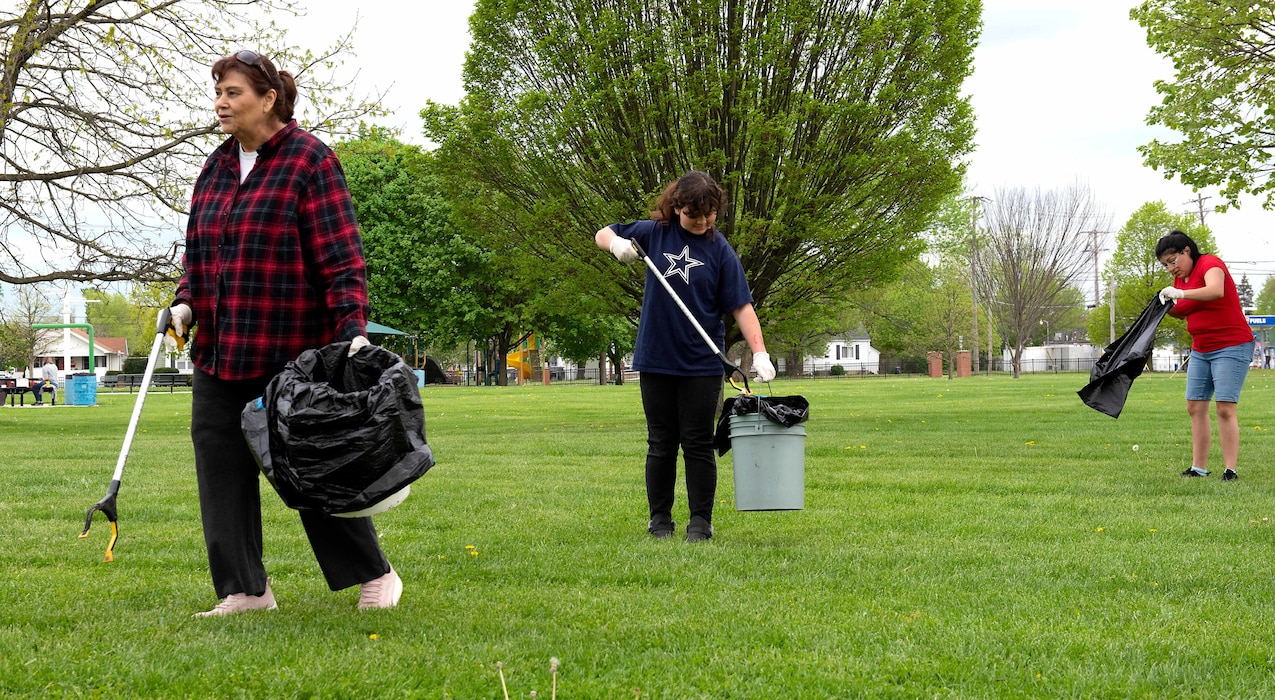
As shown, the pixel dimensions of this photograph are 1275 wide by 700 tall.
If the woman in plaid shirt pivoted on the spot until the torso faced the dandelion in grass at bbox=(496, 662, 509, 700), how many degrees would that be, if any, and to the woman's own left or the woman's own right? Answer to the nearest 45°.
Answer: approximately 90° to the woman's own left

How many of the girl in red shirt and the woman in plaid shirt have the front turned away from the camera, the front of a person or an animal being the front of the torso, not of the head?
0

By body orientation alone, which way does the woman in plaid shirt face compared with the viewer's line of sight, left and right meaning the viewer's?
facing the viewer and to the left of the viewer

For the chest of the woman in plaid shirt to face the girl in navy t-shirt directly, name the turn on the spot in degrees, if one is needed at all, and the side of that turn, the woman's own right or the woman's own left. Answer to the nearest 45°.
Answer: approximately 180°

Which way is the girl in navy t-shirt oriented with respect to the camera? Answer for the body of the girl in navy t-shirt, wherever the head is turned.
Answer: toward the camera

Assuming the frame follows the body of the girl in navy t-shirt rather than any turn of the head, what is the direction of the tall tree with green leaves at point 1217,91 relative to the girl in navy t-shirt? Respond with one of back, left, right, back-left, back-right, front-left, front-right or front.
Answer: back-left

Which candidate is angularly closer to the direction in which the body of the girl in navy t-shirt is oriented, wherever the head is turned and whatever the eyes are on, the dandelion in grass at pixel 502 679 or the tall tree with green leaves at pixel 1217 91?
the dandelion in grass

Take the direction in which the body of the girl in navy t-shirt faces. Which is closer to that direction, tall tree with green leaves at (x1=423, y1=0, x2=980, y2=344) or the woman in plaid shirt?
the woman in plaid shirt

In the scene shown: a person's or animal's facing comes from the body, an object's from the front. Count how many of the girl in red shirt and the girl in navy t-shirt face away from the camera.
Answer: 0

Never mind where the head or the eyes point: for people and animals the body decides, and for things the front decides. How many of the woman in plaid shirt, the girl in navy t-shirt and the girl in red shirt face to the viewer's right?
0

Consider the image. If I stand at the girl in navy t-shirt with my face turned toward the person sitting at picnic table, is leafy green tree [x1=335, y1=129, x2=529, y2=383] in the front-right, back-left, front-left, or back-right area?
front-right

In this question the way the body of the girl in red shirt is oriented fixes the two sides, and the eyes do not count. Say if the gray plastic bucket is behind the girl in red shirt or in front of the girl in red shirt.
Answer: in front

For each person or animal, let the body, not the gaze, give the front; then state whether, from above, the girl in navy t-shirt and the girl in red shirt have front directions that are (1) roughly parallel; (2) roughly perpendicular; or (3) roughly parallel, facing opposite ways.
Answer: roughly perpendicular

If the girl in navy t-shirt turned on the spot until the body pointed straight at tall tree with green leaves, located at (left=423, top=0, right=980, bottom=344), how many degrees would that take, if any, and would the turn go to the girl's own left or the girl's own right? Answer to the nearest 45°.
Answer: approximately 180°

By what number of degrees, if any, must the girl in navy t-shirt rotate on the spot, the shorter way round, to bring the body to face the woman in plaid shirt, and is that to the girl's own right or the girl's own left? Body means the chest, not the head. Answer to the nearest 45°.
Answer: approximately 45° to the girl's own right

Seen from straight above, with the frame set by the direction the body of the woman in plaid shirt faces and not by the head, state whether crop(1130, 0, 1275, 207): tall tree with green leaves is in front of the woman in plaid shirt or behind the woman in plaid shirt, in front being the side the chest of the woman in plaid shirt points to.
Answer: behind
